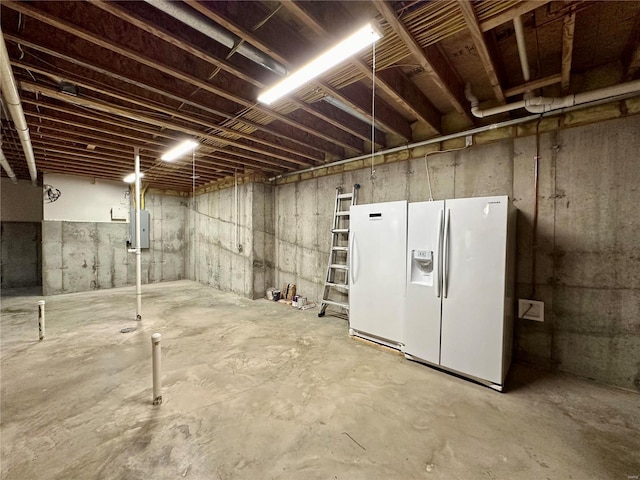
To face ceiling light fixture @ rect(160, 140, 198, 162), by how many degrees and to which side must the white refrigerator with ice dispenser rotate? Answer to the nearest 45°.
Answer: approximately 45° to its right

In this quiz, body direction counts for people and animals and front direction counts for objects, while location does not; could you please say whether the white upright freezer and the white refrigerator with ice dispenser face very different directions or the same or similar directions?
same or similar directions

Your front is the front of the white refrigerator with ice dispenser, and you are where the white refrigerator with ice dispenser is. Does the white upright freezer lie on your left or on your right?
on your right

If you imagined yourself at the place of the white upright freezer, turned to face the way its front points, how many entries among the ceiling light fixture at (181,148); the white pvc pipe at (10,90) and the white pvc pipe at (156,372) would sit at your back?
0

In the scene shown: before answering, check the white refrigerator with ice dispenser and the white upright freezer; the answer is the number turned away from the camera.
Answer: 0

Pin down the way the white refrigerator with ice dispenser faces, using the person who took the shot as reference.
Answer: facing the viewer and to the left of the viewer

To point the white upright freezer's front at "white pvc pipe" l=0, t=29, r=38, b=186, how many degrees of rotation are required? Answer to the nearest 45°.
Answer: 0° — it already faces it

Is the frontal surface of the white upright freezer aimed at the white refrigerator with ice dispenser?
no

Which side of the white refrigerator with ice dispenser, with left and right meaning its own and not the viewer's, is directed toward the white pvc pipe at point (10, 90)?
front

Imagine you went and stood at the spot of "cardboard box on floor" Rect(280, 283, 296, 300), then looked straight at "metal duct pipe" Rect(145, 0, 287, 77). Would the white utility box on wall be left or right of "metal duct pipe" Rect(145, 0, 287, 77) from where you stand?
left

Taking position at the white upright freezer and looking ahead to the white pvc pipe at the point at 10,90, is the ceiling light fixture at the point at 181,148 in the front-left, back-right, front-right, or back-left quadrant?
front-right

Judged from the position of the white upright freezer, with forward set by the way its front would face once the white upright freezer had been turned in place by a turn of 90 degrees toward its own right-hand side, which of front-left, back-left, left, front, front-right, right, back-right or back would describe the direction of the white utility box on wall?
back-right

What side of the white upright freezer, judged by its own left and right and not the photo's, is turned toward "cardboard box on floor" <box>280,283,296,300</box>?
right

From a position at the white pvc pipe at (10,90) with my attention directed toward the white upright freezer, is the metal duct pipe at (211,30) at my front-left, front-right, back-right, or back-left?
front-right

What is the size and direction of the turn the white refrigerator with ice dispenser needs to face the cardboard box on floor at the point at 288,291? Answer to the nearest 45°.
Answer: approximately 90° to its right

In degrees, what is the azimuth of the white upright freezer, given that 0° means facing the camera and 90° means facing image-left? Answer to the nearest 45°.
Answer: approximately 45°

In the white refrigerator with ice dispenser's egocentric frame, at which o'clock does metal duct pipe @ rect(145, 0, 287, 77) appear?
The metal duct pipe is roughly at 12 o'clock from the white refrigerator with ice dispenser.

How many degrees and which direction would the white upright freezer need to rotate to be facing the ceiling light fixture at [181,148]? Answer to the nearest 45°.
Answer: approximately 45° to its right
